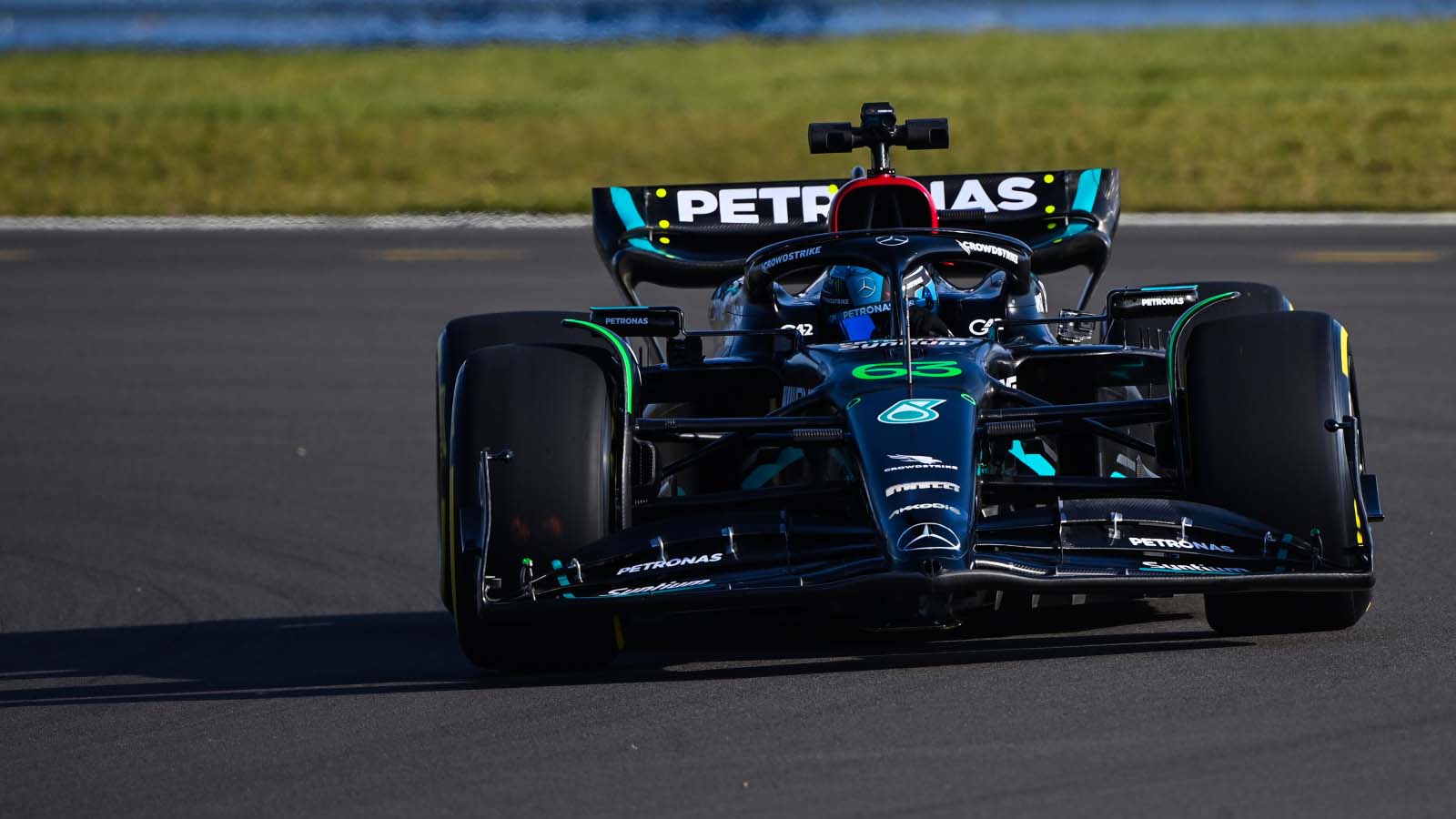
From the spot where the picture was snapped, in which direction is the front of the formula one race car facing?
facing the viewer

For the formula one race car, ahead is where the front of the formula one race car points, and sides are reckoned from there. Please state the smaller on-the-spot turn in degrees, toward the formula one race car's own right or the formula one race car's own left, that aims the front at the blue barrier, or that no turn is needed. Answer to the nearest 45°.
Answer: approximately 180°
